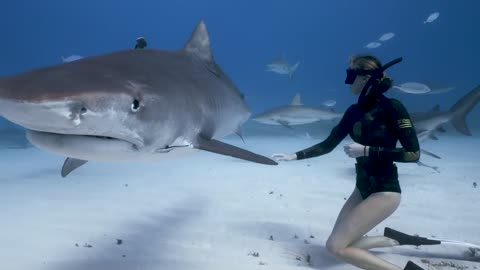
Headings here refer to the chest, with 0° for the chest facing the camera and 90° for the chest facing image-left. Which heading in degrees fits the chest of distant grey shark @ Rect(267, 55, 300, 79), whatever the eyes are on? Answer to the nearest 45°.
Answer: approximately 90°

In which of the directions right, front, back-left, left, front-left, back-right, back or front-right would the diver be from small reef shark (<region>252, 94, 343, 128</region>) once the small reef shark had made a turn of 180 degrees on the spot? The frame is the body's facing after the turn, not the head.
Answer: right

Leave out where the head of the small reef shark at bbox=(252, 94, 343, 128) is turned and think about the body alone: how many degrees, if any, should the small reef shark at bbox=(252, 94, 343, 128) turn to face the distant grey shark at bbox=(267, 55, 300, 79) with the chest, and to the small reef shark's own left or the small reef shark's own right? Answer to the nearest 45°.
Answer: approximately 90° to the small reef shark's own right

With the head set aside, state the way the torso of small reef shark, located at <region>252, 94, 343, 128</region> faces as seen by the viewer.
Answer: to the viewer's left

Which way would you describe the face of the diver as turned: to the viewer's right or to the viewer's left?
to the viewer's left

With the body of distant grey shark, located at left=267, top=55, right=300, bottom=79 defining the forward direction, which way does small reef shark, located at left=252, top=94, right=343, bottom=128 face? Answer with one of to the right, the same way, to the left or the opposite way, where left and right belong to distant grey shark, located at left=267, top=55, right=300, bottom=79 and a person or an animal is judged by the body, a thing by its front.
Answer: the same way

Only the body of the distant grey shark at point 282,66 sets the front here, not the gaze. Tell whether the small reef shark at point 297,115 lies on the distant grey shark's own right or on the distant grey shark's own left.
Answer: on the distant grey shark's own left

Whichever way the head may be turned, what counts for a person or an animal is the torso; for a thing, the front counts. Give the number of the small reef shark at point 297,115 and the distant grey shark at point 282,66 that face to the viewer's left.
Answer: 2

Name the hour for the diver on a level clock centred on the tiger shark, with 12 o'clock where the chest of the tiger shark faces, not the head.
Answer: The diver is roughly at 7 o'clock from the tiger shark.

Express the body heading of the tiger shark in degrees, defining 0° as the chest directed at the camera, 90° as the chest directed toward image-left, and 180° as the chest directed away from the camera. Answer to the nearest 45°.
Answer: approximately 45°
